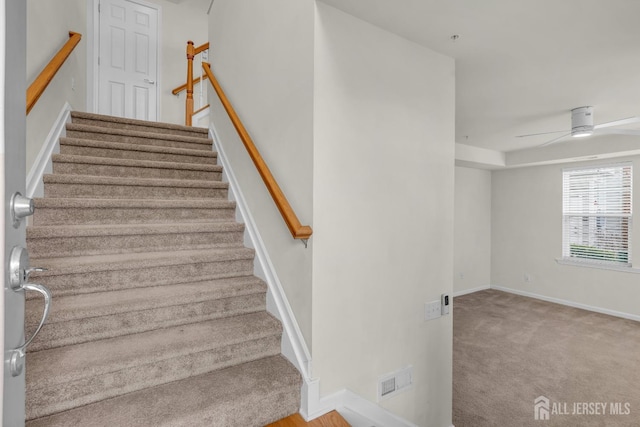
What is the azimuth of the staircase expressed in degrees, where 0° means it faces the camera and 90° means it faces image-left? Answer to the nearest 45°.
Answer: approximately 0°

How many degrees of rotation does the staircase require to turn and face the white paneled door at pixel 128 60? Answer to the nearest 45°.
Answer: approximately 180°

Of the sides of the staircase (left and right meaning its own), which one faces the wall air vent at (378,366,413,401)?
left
